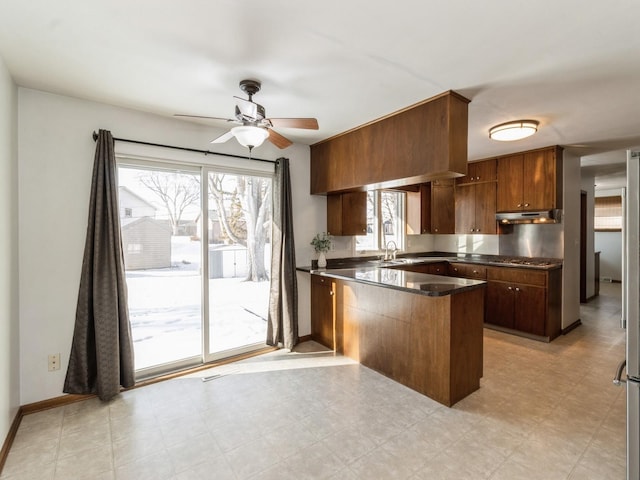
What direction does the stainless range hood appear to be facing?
toward the camera

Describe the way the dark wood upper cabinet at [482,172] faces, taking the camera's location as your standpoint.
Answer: facing the viewer and to the left of the viewer

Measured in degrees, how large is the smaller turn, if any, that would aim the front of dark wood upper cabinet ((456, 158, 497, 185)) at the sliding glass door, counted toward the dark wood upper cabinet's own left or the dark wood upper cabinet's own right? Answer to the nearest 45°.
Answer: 0° — it already faces it

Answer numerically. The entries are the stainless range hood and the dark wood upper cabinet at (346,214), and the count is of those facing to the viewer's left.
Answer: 0

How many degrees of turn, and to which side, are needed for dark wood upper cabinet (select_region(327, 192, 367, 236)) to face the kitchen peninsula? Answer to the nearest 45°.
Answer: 0° — it already faces it

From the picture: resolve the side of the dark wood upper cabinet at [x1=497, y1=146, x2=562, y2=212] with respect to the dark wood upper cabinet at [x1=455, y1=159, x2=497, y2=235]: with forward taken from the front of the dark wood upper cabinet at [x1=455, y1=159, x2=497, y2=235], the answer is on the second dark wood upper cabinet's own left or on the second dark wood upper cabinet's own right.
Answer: on the second dark wood upper cabinet's own left

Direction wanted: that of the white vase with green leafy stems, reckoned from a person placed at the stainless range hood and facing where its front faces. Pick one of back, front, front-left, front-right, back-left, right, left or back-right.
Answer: front-right

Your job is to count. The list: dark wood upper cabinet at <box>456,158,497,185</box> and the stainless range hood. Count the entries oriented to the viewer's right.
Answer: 0

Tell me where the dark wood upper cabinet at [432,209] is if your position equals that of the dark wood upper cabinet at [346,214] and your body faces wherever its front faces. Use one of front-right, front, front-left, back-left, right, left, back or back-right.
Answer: left

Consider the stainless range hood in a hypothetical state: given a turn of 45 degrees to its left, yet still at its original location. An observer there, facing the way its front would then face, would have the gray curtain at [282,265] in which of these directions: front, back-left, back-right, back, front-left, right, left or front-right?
right
